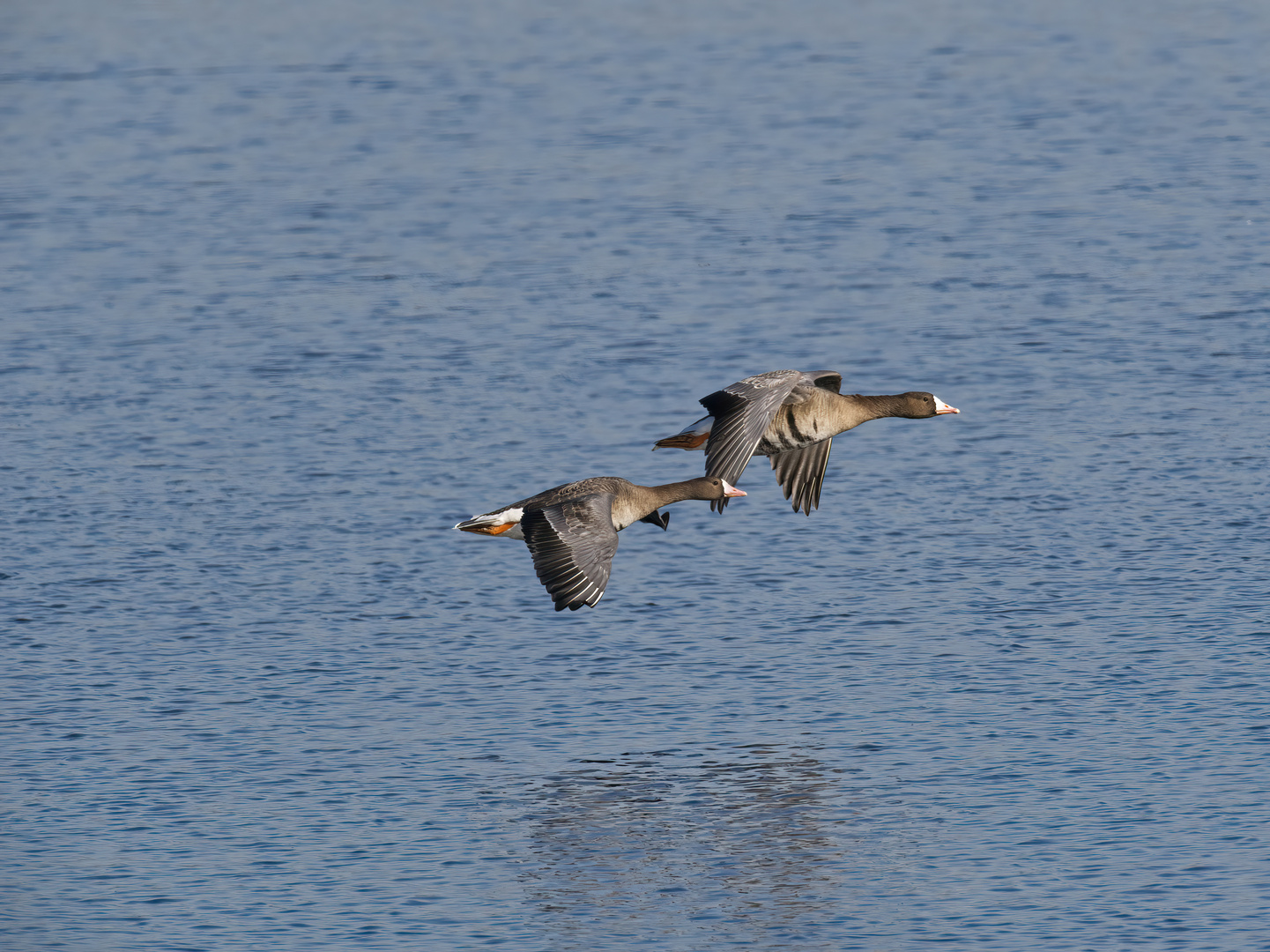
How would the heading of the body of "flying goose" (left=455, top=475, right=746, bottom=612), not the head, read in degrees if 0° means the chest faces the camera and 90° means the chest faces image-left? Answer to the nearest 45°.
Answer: approximately 270°

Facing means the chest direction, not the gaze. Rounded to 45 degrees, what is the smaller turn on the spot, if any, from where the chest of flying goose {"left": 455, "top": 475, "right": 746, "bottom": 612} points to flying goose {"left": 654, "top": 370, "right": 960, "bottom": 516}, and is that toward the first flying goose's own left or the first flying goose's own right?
approximately 45° to the first flying goose's own left

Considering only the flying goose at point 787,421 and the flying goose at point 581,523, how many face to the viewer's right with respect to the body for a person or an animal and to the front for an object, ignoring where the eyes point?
2

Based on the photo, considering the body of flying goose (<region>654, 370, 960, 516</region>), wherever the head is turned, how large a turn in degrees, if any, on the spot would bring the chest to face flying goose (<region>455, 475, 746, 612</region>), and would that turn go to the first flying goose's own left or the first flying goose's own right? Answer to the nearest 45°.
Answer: approximately 135° to the first flying goose's own right

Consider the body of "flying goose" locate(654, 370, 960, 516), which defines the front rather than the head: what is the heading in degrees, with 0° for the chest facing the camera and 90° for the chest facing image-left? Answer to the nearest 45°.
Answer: approximately 270°
